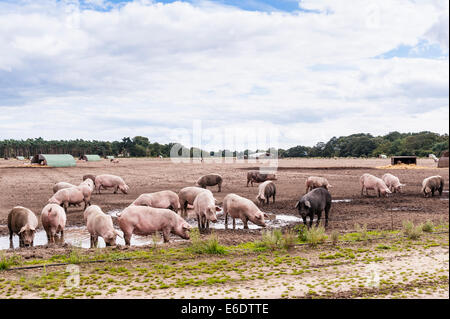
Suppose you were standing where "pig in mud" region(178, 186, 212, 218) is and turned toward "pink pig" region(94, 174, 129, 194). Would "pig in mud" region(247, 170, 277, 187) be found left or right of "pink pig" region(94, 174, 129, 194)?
right

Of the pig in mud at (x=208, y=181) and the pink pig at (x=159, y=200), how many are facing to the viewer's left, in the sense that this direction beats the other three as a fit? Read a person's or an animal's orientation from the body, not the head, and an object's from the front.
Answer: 2

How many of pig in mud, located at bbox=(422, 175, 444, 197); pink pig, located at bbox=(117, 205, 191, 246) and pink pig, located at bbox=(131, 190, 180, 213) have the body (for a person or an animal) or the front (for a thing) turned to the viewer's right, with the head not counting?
1

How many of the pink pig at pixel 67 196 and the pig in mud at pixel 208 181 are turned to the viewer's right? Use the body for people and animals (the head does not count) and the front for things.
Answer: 0

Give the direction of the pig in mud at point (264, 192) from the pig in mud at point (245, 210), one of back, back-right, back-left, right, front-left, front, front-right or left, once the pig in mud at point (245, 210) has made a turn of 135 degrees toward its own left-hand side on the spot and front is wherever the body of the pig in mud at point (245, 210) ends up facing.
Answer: front

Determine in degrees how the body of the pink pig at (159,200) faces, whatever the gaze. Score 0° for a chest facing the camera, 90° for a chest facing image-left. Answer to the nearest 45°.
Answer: approximately 90°

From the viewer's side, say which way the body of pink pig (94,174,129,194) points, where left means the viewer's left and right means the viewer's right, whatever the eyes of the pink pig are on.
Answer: facing to the right of the viewer

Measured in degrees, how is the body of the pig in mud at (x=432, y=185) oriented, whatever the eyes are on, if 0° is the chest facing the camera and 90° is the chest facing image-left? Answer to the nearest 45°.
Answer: approximately 45°
